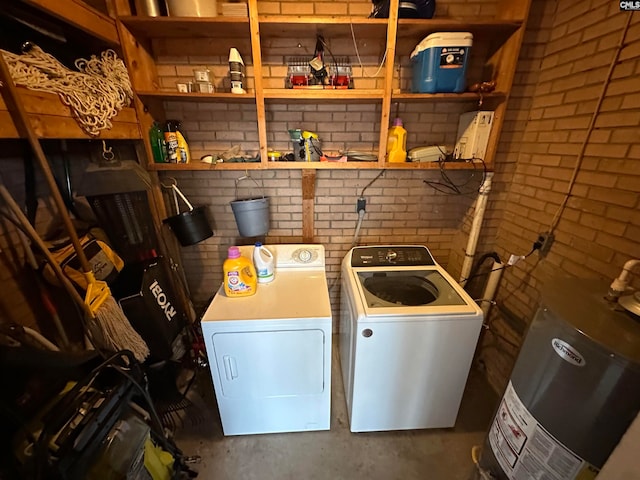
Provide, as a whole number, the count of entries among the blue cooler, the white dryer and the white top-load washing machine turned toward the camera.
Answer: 3

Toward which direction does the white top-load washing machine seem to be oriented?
toward the camera

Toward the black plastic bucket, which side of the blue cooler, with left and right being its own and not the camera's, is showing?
right

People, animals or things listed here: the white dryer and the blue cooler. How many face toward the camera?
2

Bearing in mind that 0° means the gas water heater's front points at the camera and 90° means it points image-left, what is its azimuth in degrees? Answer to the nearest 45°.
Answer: approximately 45°

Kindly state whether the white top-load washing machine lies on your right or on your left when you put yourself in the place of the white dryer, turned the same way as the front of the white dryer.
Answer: on your left

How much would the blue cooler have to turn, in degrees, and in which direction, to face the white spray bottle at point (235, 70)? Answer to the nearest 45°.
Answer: approximately 90° to its right

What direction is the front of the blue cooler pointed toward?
toward the camera

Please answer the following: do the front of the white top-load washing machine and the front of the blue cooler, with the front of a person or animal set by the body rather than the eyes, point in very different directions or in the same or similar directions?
same or similar directions

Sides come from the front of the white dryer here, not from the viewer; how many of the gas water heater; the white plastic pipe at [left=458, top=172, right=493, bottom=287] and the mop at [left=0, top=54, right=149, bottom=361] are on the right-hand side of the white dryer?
1

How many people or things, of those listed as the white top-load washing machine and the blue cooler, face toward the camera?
2
